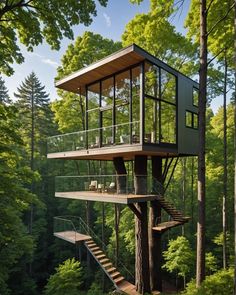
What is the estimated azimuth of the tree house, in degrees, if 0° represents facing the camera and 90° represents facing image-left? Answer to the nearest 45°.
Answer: approximately 45°

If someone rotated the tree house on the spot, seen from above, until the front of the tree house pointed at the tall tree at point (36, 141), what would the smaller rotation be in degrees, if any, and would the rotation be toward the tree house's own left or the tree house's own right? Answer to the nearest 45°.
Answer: approximately 90° to the tree house's own right
